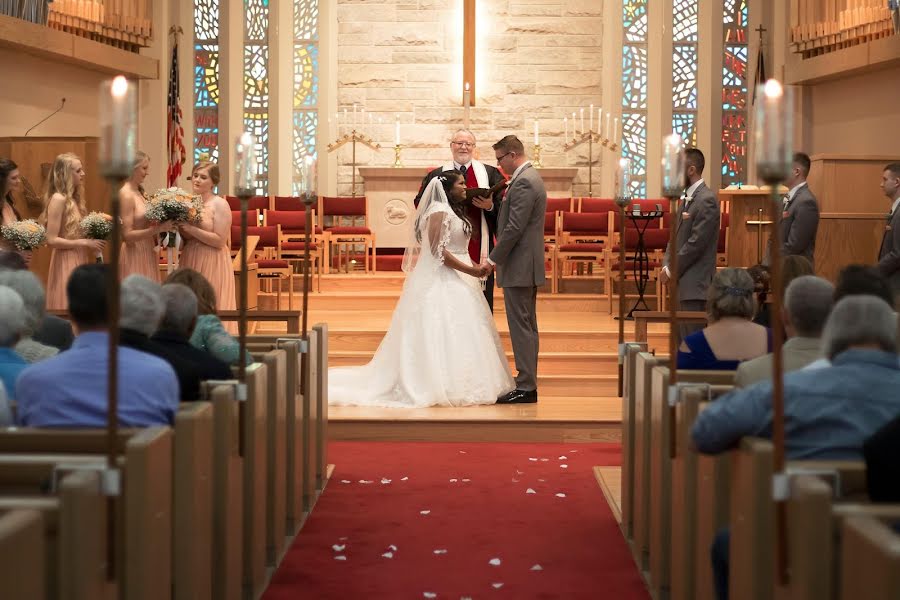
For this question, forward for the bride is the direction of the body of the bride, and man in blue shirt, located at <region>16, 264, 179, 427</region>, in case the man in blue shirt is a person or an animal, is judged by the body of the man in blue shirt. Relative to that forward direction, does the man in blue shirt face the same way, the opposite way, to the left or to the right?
to the left

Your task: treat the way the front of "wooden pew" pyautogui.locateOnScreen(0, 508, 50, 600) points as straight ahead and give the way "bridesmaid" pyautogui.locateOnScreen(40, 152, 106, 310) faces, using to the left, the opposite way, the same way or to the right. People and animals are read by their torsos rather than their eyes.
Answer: to the right

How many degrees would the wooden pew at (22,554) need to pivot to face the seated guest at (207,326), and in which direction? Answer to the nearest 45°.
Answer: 0° — it already faces them

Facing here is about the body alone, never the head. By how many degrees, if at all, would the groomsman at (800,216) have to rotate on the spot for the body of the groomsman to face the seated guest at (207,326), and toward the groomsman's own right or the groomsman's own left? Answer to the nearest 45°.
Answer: approximately 45° to the groomsman's own left

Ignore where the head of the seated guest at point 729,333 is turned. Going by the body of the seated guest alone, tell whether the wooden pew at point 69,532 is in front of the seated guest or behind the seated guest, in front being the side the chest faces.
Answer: behind

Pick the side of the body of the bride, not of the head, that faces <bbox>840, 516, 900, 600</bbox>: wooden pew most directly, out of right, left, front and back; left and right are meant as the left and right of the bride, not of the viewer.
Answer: right

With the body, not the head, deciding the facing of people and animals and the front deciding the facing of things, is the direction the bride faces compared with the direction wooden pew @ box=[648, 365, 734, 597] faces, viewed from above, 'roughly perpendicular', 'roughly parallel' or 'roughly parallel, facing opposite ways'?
roughly perpendicular

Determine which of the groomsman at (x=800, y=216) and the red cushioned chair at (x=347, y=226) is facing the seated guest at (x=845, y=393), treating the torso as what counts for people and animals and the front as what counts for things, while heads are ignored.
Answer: the red cushioned chair

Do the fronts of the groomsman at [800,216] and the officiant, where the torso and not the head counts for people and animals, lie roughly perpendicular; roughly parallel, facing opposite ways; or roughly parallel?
roughly perpendicular

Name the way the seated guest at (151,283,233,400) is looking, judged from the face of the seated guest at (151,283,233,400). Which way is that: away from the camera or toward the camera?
away from the camera

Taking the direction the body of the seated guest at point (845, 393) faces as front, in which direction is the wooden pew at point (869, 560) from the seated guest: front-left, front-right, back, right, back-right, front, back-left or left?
back

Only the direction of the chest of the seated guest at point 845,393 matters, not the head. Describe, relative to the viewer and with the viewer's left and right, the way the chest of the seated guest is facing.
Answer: facing away from the viewer
